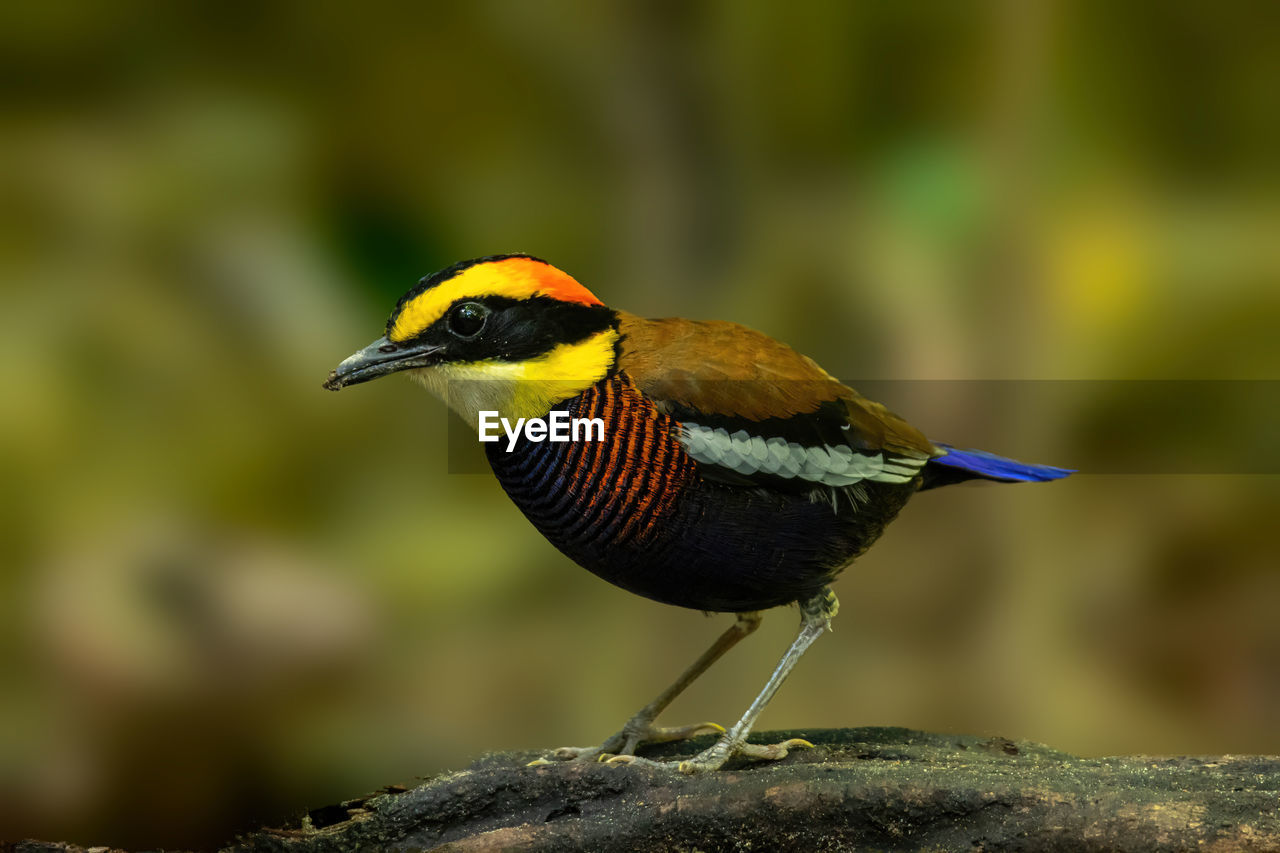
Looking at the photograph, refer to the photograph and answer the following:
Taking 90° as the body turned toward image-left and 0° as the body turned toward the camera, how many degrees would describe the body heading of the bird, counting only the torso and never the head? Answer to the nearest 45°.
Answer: approximately 90°
